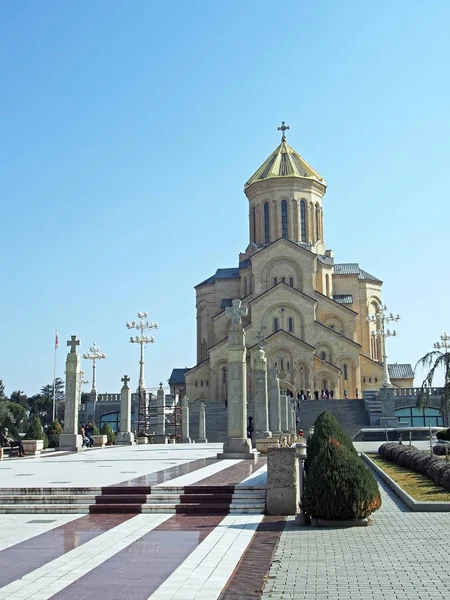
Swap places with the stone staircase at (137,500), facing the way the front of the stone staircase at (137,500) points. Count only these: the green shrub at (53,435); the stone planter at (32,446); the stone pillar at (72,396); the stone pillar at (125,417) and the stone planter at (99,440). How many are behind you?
5

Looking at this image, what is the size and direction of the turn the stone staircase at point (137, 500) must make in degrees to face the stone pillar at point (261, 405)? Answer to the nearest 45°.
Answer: approximately 180°

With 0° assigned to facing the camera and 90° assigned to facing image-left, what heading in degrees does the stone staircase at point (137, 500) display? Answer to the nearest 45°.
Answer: approximately 0°

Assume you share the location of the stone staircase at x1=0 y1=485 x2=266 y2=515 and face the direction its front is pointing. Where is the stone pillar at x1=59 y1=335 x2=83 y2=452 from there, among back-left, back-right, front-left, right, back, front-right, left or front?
back

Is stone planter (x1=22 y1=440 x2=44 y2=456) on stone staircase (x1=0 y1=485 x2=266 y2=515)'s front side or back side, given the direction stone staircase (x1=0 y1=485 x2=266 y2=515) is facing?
on the back side

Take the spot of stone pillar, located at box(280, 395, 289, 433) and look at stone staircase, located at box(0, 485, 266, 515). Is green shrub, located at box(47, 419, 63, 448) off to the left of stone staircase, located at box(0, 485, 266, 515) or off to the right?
right

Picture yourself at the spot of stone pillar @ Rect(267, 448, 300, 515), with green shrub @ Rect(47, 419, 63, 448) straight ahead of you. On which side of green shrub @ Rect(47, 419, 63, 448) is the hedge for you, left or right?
right

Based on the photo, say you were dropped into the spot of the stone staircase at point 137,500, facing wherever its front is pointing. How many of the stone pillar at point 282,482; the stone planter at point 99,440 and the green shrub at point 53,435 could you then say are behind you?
2

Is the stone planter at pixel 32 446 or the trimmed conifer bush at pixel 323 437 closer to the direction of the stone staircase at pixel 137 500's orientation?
the trimmed conifer bush

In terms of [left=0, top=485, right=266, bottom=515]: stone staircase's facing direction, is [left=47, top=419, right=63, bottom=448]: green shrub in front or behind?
behind

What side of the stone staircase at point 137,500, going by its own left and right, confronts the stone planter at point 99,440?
back

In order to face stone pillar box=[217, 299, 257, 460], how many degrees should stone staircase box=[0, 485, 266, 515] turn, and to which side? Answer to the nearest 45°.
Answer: approximately 180°

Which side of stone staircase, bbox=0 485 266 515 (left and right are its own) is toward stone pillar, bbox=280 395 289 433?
back

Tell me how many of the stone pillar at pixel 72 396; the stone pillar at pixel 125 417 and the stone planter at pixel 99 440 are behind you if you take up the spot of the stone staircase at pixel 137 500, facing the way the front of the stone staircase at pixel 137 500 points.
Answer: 3
